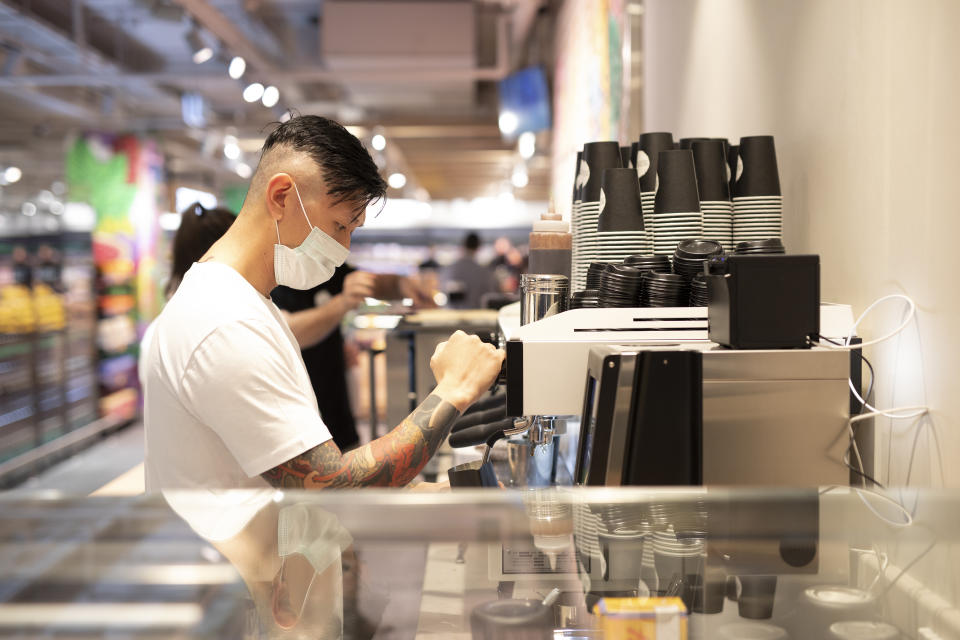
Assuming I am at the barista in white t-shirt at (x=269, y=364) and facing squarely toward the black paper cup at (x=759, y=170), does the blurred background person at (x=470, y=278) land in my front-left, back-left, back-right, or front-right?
front-left

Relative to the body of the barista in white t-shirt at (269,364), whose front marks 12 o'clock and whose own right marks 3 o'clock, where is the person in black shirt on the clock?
The person in black shirt is roughly at 9 o'clock from the barista in white t-shirt.

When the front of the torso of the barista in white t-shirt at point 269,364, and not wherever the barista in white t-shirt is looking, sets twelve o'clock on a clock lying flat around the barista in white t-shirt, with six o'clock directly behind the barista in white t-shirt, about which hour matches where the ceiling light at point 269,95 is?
The ceiling light is roughly at 9 o'clock from the barista in white t-shirt.

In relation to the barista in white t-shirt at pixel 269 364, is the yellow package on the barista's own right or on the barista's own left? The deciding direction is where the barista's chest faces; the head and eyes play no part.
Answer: on the barista's own right

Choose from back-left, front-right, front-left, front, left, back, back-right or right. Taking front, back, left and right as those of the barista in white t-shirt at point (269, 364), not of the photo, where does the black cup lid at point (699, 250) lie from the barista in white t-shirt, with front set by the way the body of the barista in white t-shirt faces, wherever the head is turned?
front

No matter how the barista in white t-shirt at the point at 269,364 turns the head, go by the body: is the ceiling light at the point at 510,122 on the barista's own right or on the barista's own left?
on the barista's own left

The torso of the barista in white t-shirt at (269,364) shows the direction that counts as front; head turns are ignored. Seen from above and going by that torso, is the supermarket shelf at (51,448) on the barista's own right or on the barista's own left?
on the barista's own left

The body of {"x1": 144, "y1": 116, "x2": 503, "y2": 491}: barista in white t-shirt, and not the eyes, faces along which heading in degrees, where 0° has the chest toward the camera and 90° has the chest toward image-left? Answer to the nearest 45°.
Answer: approximately 270°

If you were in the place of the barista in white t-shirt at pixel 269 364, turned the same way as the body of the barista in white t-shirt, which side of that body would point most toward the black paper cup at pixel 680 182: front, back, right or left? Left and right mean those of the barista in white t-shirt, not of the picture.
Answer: front

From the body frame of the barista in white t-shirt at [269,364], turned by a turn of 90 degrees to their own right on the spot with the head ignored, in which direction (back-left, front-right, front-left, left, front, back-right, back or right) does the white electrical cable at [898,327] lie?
left

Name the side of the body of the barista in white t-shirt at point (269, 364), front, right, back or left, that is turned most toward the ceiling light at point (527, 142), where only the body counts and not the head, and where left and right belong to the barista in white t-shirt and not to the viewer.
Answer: left

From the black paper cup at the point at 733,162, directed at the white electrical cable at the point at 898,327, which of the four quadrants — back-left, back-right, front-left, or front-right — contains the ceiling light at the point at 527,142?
back-left

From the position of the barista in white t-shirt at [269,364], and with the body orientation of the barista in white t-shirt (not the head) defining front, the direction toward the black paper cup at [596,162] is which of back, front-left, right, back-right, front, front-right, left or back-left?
front-left

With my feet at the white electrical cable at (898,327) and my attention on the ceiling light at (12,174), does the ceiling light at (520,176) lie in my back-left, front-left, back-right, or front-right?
front-right

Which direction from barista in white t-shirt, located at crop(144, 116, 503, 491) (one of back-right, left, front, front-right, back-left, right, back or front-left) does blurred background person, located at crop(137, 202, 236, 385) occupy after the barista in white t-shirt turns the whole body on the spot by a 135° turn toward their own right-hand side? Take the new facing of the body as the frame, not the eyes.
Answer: back-right

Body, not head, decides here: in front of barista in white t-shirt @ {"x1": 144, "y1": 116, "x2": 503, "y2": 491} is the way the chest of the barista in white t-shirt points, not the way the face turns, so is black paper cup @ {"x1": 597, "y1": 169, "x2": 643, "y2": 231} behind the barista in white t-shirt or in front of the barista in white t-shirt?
in front
